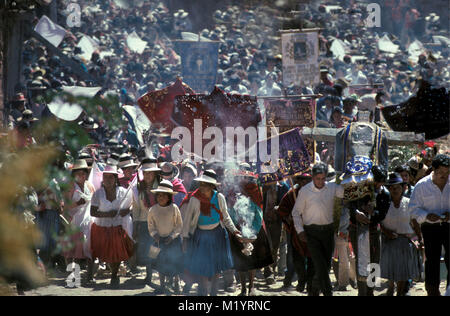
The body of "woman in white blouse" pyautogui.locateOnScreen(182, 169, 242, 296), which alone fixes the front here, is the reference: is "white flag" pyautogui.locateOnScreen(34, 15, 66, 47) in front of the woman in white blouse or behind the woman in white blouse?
behind

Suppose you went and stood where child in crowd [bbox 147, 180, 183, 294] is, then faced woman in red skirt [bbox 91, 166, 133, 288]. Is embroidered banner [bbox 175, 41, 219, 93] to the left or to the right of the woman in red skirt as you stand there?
right

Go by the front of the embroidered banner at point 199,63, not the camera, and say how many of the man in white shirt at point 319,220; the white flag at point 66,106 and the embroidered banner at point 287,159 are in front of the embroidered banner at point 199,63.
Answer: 3

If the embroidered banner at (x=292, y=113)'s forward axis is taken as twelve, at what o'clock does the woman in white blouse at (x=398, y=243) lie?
The woman in white blouse is roughly at 11 o'clock from the embroidered banner.

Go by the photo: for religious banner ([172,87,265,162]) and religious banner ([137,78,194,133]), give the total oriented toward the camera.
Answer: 2

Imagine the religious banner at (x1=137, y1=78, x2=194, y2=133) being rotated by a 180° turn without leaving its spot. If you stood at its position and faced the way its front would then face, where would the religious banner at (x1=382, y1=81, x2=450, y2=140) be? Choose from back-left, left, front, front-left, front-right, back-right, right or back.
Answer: back-right

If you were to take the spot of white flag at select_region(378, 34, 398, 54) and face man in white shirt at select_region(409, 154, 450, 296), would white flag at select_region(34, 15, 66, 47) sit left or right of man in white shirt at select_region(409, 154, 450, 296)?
right

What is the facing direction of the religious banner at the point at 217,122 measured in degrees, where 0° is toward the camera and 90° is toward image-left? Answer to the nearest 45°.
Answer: approximately 0°

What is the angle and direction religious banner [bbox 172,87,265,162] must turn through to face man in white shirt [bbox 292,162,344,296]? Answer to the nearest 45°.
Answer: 0° — it already faces them
